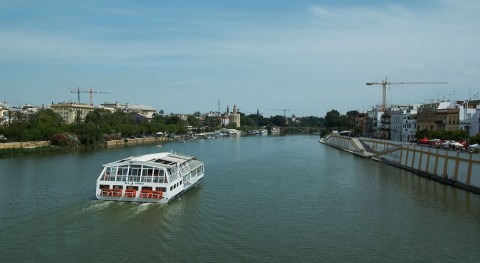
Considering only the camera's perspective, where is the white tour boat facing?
facing away from the viewer and to the right of the viewer

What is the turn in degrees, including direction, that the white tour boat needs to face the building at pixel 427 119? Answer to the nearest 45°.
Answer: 0° — it already faces it
